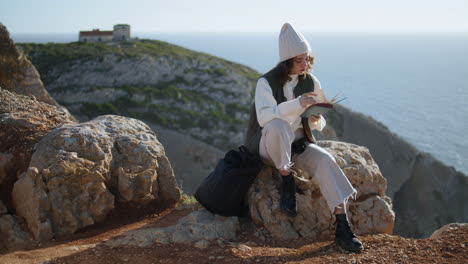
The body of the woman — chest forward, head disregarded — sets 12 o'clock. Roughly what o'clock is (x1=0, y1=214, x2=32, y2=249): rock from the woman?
The rock is roughly at 4 o'clock from the woman.

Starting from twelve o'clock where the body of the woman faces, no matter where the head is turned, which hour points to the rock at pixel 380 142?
The rock is roughly at 8 o'clock from the woman.

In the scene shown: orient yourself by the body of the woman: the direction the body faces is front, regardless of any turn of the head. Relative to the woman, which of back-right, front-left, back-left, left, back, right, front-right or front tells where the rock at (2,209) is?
back-right

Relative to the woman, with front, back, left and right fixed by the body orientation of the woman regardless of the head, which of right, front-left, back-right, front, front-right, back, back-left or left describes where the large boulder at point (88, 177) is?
back-right

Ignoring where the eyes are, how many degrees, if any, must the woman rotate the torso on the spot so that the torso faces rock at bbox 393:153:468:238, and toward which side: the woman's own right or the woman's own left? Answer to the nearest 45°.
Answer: approximately 135° to the woman's own left

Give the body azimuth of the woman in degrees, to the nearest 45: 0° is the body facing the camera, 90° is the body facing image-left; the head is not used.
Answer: approximately 315°
